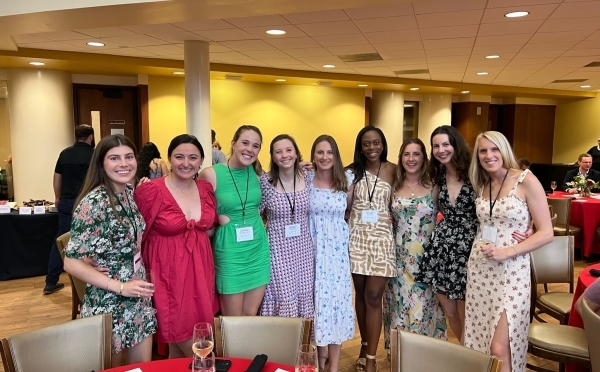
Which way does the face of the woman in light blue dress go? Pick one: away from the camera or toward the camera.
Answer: toward the camera

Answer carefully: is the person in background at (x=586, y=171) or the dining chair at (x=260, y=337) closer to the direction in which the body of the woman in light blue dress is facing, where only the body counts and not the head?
the dining chair

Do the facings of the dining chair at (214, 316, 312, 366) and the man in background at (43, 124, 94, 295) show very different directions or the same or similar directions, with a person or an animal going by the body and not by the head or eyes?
very different directions

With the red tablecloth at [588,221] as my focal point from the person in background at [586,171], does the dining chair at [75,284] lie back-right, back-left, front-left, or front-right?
front-right

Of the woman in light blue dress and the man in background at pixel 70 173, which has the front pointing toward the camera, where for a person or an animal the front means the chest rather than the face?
the woman in light blue dress

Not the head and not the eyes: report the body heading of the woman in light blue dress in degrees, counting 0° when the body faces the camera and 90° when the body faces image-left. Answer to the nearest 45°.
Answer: approximately 0°

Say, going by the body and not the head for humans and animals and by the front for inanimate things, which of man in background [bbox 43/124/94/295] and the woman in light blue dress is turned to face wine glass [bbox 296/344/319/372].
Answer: the woman in light blue dress

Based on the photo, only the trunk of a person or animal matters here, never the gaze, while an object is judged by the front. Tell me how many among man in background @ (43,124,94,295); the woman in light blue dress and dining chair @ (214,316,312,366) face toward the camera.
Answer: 2

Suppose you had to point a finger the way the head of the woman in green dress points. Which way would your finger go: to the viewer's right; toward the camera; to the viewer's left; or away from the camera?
toward the camera

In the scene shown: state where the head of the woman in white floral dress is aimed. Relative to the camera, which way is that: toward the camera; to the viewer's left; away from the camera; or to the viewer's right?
toward the camera
